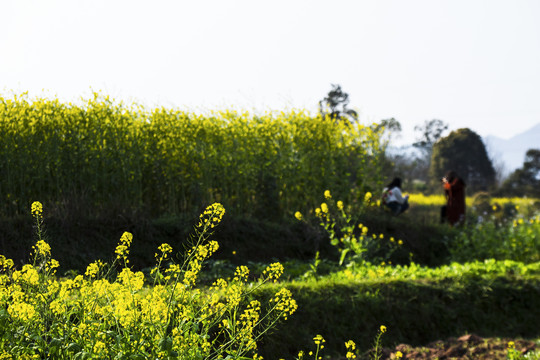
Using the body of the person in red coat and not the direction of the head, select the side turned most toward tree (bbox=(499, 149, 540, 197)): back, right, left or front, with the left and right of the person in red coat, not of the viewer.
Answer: right

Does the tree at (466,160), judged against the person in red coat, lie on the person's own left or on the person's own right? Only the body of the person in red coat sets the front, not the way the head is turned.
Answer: on the person's own right

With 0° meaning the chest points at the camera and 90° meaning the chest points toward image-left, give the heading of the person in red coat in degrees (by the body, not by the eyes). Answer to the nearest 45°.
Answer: approximately 90°
